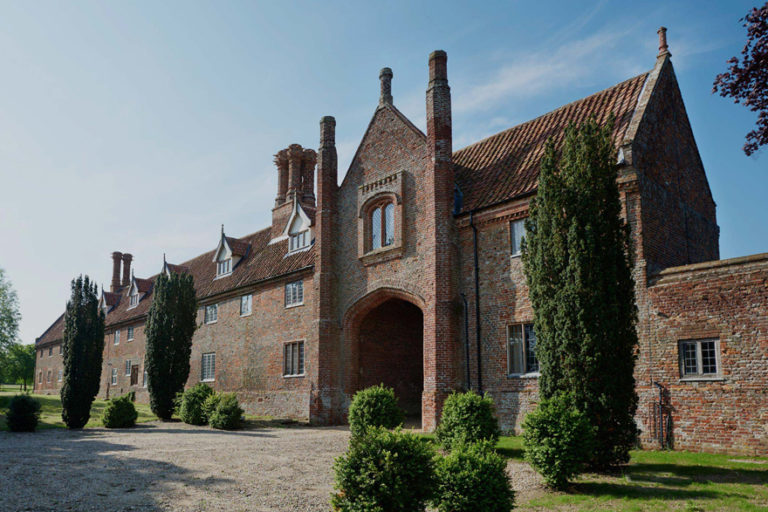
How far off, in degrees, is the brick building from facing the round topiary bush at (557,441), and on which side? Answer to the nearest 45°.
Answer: approximately 45° to its left

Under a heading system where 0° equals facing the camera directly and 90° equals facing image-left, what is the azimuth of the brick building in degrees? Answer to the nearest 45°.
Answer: approximately 45°

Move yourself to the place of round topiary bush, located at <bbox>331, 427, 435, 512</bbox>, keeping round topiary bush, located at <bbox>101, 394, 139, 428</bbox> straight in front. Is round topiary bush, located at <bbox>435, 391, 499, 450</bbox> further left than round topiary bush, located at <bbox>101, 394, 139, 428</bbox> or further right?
right

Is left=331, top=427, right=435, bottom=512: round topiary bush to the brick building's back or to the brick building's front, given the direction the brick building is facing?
to the front

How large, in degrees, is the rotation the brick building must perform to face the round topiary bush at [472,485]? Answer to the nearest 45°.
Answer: approximately 45° to its left

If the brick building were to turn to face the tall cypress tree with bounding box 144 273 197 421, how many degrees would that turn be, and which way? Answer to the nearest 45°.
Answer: approximately 90° to its right

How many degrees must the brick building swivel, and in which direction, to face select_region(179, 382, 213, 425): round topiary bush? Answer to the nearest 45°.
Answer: approximately 90° to its right

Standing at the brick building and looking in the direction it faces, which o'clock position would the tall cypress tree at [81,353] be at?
The tall cypress tree is roughly at 2 o'clock from the brick building.

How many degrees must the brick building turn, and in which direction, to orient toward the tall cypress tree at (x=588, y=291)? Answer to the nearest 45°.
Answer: approximately 45° to its left

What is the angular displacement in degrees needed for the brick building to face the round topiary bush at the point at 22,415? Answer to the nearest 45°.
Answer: approximately 45° to its right

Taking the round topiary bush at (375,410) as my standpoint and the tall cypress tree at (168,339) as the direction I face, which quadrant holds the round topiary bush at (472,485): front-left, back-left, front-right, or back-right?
back-left
